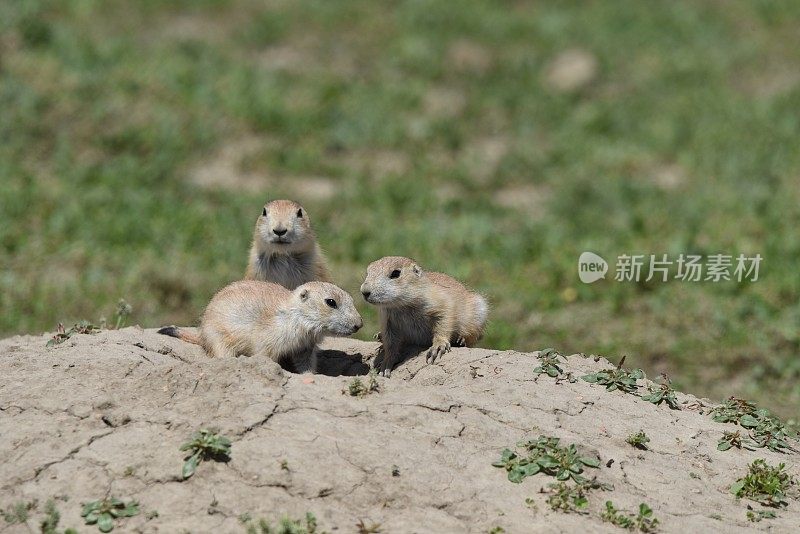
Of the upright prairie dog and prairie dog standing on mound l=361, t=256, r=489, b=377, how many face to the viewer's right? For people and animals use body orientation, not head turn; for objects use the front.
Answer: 0

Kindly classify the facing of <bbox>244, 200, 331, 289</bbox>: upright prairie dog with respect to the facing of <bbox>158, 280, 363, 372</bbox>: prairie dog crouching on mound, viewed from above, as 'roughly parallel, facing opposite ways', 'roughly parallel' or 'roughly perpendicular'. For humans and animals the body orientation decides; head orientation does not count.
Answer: roughly perpendicular

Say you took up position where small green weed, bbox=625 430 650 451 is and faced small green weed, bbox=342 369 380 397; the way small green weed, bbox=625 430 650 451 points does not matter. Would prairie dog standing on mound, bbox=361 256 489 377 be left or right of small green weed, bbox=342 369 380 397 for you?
right

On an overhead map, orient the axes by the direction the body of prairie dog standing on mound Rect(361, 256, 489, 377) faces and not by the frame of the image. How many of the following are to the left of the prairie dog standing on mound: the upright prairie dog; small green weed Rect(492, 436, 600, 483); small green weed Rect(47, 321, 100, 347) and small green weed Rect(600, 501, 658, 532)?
2

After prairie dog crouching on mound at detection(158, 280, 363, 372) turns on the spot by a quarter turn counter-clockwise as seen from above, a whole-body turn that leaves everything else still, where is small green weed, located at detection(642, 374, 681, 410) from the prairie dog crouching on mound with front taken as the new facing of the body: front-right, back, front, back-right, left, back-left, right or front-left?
right

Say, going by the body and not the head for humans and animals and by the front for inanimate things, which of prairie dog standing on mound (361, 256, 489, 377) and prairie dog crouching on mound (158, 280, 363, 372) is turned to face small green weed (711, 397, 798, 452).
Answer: the prairie dog crouching on mound

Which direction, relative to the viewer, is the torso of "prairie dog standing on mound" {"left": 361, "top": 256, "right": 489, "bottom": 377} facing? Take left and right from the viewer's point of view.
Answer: facing the viewer and to the left of the viewer

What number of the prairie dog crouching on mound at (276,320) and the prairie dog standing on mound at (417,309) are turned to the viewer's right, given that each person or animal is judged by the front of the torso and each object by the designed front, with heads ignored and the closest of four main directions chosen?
1

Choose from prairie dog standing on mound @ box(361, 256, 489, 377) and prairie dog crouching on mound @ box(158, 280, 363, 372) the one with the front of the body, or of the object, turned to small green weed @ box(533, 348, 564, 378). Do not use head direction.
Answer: the prairie dog crouching on mound

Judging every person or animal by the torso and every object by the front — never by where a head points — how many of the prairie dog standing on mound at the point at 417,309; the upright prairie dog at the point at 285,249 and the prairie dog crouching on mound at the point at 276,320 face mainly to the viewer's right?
1

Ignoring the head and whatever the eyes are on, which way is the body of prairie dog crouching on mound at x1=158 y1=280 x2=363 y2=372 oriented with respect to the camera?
to the viewer's right

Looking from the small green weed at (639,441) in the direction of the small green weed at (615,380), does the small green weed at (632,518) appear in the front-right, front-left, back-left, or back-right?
back-left

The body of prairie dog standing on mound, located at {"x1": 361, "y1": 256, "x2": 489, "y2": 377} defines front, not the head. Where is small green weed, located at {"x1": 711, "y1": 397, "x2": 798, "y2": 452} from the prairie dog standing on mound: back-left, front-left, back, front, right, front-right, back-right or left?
back-left

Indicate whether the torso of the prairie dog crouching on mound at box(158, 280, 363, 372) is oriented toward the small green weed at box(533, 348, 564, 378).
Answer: yes

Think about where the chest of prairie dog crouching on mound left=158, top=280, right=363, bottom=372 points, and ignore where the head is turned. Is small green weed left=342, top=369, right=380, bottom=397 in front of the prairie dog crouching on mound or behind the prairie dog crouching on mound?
in front

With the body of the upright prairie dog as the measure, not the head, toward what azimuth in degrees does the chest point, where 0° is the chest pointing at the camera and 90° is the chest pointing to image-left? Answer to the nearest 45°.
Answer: approximately 0°

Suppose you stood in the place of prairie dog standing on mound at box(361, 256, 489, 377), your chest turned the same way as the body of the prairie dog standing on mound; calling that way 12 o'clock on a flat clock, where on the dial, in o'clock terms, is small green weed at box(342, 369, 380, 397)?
The small green weed is roughly at 11 o'clock from the prairie dog standing on mound.

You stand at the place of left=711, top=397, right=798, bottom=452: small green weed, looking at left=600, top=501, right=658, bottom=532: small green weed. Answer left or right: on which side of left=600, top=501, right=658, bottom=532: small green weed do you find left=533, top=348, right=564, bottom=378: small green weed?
right

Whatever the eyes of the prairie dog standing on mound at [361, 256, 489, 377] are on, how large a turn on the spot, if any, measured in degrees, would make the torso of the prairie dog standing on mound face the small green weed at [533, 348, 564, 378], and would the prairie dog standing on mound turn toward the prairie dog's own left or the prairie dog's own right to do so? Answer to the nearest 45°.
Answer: approximately 135° to the prairie dog's own left
